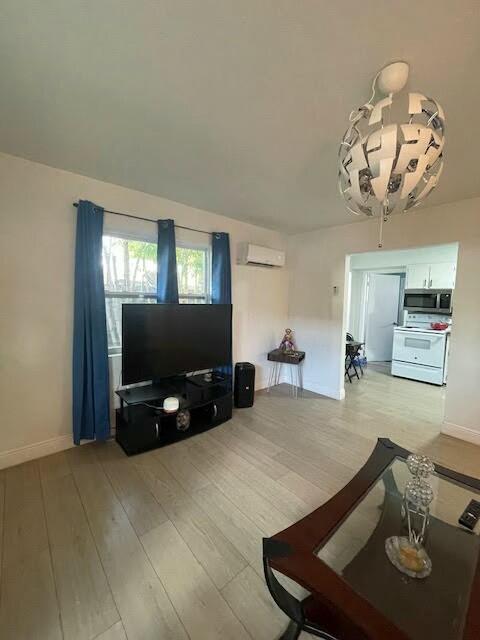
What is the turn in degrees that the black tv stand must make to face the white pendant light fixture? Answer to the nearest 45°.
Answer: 0° — it already faces it

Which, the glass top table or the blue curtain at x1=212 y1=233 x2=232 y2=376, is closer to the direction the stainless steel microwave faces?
the glass top table

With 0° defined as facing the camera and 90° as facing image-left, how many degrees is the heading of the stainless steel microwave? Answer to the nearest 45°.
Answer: approximately 0°

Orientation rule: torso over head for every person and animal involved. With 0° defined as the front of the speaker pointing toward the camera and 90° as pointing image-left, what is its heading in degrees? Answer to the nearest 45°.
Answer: approximately 315°

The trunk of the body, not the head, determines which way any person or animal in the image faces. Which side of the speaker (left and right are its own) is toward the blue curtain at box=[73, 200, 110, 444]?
right

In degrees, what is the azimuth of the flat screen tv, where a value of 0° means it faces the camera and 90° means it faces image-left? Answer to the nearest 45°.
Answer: approximately 315°

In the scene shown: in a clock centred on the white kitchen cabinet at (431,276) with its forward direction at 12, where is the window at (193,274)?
The window is roughly at 1 o'clock from the white kitchen cabinet.
